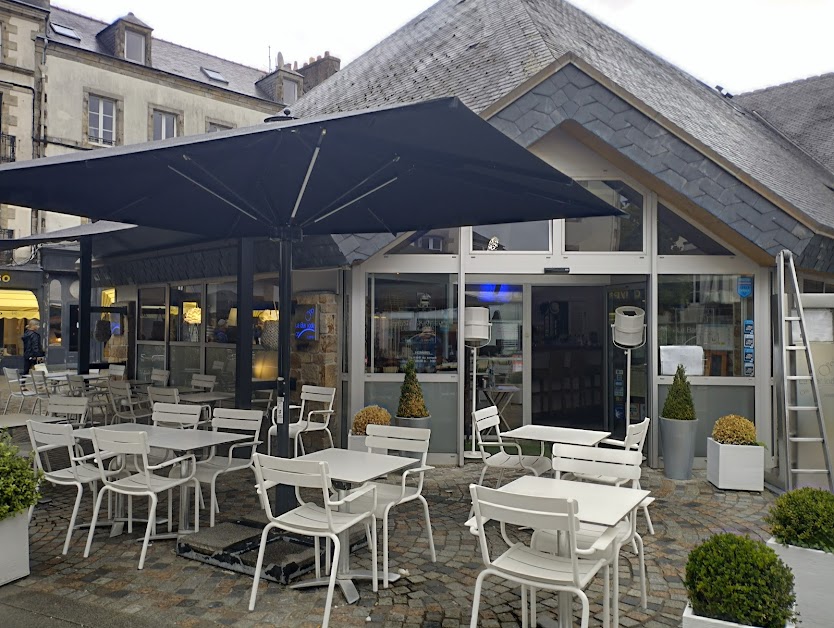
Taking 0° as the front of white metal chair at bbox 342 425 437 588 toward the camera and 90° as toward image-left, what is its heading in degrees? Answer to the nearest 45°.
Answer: approximately 45°

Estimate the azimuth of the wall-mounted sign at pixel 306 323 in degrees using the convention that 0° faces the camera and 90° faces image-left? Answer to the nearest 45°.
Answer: approximately 0°

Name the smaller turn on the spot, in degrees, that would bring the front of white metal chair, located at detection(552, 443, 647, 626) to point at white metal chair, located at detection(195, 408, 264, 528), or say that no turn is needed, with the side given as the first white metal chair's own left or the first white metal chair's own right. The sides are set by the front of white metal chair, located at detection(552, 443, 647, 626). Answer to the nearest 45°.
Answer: approximately 45° to the first white metal chair's own right

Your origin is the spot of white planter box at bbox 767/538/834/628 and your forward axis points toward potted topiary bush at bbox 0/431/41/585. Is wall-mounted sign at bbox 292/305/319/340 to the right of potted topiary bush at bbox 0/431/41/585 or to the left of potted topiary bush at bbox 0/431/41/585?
right

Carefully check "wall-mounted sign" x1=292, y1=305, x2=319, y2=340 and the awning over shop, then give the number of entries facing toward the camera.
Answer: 2

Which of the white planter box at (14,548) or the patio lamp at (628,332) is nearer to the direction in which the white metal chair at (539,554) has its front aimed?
the patio lamp

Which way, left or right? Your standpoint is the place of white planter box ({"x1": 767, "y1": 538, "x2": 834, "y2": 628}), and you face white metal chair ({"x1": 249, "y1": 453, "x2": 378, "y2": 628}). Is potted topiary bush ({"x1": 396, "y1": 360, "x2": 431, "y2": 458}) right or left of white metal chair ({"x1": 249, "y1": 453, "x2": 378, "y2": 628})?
right
